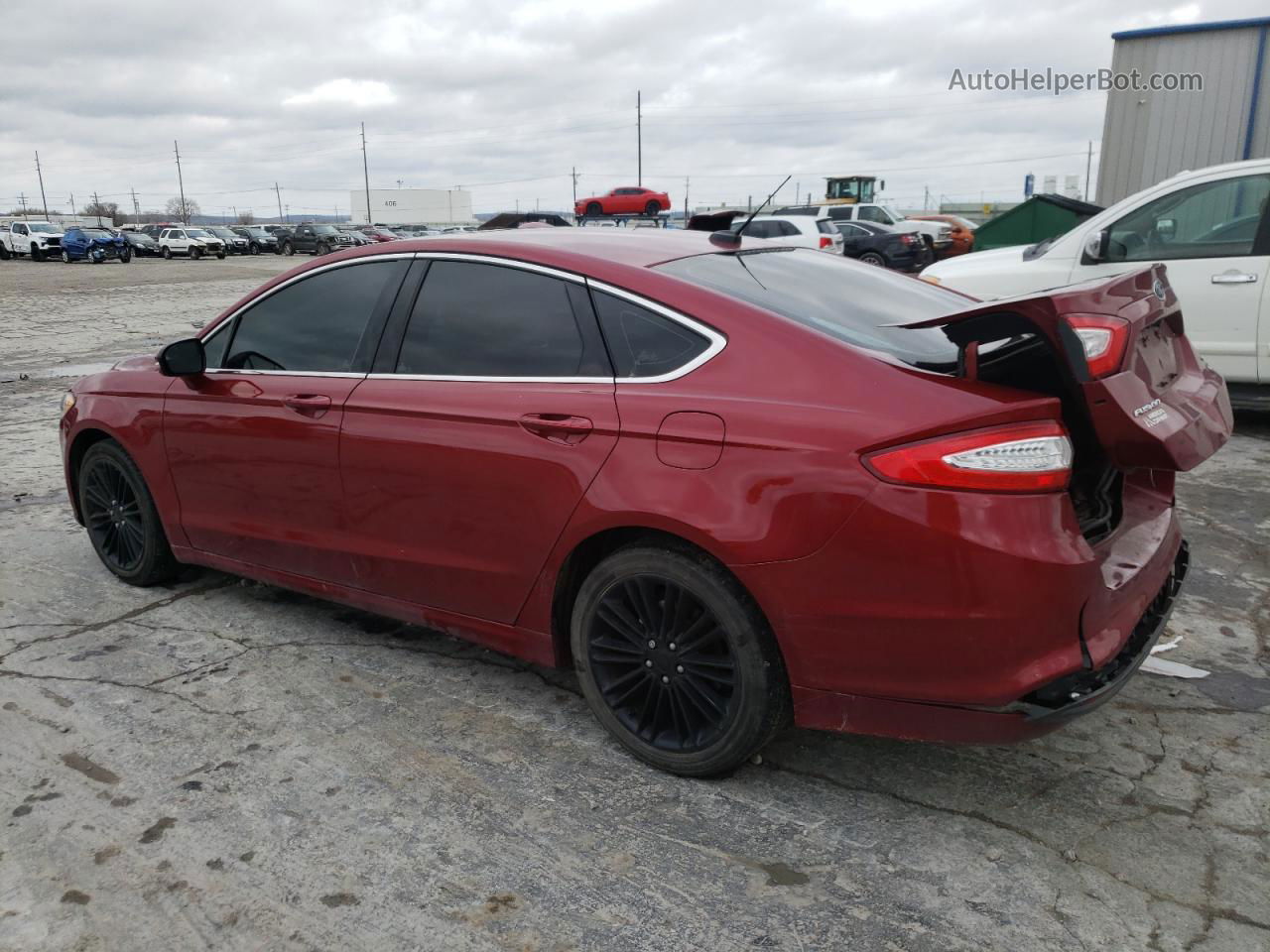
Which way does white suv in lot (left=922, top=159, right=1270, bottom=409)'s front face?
to the viewer's left

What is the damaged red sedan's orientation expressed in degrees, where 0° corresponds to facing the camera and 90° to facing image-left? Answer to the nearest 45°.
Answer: approximately 135°

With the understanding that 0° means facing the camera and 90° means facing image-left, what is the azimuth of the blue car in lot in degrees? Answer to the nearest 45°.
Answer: approximately 315°

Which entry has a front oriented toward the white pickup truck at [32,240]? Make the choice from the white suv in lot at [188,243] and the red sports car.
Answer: the red sports car

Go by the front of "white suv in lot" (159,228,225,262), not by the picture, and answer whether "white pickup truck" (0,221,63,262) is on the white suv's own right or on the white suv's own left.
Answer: on the white suv's own right

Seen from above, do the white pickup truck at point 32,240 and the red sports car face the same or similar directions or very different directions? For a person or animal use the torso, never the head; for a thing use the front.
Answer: very different directions

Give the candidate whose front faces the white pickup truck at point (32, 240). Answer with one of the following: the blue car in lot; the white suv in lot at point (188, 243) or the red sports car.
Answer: the red sports car

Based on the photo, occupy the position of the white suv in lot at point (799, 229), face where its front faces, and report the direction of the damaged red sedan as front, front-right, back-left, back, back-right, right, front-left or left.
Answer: back-left

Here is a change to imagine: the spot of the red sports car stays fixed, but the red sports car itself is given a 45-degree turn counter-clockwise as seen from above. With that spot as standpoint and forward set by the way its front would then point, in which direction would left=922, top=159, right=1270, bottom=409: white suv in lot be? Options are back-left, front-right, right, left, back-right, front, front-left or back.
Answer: front-left

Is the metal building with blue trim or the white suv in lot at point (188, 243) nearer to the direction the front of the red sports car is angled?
the white suv in lot

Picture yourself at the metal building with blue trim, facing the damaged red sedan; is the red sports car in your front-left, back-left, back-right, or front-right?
back-right

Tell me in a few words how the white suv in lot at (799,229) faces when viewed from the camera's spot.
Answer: facing away from the viewer and to the left of the viewer
